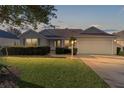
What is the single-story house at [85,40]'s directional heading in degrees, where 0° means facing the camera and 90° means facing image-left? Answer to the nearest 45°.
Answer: approximately 0°
